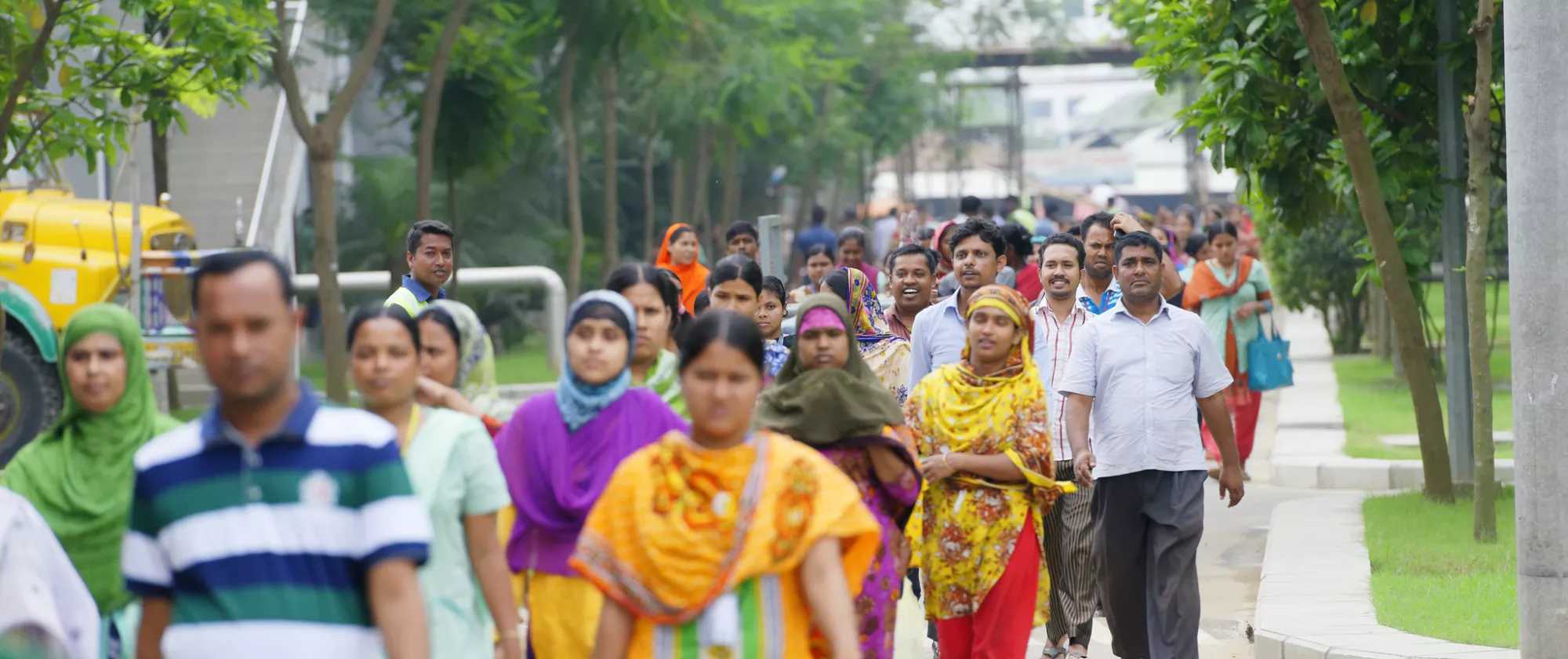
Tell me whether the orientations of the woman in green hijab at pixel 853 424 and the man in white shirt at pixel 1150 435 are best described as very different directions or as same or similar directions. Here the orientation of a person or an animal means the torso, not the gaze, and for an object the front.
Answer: same or similar directions

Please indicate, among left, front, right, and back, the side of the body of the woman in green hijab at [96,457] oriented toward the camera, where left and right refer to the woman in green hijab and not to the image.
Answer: front

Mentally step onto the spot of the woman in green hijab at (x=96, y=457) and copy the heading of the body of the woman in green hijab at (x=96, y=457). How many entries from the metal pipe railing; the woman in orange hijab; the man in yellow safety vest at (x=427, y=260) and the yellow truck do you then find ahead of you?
0

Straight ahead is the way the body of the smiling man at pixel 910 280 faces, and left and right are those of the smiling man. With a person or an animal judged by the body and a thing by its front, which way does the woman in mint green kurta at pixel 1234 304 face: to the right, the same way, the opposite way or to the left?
the same way

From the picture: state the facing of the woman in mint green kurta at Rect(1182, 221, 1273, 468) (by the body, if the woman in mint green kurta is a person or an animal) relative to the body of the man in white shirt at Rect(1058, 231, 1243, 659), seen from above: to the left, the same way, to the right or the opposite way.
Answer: the same way

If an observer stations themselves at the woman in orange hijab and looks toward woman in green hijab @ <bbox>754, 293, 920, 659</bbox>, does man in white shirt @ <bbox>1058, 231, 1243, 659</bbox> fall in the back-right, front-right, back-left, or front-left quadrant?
front-left

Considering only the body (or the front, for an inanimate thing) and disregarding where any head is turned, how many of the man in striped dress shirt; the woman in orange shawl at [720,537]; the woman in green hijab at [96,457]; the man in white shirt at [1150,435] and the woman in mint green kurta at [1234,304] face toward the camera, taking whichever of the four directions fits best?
5

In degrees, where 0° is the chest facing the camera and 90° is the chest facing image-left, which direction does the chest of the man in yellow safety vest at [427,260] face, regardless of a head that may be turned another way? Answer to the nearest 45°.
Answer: approximately 315°

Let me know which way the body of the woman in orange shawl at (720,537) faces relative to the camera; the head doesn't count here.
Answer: toward the camera

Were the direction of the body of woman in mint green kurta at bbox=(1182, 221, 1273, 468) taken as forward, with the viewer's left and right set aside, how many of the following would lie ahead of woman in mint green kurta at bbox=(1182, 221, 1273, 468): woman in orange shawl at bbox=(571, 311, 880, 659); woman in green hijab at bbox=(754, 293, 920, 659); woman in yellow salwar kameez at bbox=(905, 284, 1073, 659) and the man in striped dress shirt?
4

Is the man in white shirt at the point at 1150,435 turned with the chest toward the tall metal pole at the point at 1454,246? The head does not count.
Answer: no

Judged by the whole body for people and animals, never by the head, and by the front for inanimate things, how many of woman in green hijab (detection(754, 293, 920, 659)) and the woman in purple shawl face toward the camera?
2

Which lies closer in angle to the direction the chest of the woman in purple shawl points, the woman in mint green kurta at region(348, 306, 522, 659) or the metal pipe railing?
the woman in mint green kurta

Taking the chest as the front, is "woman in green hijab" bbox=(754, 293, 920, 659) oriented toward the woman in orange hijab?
no

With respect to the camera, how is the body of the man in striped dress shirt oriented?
toward the camera
